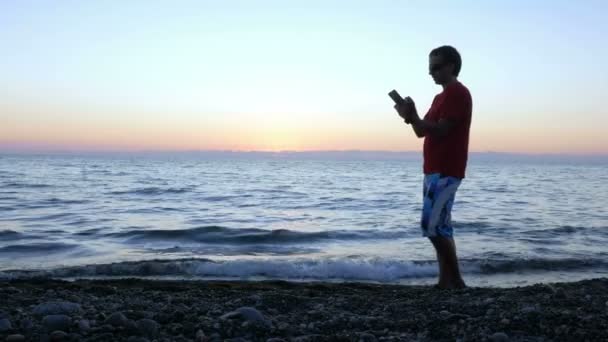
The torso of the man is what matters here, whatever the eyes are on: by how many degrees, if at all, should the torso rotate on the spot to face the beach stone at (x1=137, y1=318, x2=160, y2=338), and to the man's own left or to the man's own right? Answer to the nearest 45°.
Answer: approximately 45° to the man's own left

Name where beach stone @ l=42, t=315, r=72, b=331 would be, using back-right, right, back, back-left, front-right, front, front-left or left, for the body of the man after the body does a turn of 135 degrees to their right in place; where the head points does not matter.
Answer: back

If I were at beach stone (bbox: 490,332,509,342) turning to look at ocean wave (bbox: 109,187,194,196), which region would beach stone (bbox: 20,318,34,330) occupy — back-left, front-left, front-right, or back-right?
front-left

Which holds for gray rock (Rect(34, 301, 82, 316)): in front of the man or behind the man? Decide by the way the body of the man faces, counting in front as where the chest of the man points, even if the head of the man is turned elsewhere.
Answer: in front

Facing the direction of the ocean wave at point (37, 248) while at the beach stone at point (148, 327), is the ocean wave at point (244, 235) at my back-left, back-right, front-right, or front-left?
front-right

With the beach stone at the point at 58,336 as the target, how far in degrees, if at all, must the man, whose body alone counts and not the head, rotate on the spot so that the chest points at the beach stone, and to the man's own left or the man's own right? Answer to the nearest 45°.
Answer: approximately 45° to the man's own left

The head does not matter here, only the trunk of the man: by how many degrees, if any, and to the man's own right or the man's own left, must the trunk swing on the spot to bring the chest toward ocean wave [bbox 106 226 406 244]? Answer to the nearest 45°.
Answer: approximately 45° to the man's own right

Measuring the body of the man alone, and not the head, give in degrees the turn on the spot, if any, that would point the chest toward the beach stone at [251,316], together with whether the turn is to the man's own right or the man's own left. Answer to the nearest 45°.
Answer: approximately 45° to the man's own left

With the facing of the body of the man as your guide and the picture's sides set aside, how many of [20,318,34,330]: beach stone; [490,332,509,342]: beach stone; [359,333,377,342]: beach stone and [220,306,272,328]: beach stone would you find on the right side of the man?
0

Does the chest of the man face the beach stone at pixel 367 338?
no

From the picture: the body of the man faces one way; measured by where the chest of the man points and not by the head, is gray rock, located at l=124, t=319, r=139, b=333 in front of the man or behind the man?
in front

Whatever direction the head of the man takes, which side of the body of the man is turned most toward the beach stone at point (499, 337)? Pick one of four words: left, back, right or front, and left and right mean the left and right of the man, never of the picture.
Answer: left

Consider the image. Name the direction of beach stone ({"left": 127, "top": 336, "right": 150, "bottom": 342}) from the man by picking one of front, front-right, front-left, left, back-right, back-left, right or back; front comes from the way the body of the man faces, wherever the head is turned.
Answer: front-left

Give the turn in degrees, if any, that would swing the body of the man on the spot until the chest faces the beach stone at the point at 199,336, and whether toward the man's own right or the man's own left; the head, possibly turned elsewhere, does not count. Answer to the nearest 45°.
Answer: approximately 45° to the man's own left

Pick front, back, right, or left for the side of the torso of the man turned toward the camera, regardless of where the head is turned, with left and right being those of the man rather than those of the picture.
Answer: left

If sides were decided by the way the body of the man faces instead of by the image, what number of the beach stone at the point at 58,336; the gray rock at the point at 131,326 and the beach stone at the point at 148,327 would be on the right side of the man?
0
